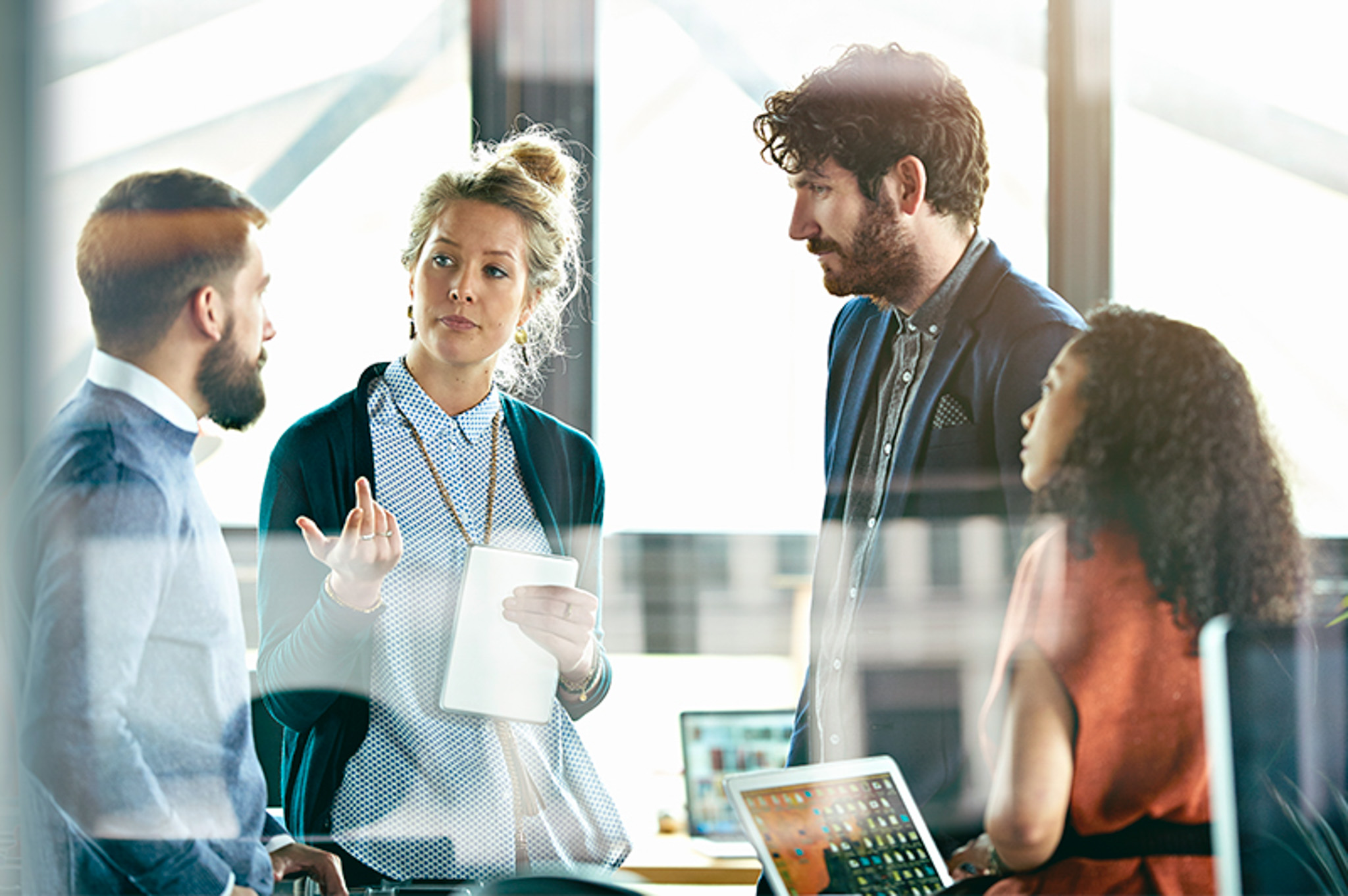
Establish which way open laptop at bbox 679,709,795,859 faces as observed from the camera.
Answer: facing the viewer

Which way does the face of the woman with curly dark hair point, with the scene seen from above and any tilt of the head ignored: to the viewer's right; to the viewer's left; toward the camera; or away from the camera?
to the viewer's left

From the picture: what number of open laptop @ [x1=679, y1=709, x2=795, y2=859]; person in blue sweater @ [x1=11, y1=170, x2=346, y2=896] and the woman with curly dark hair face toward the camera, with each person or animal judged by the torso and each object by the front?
1

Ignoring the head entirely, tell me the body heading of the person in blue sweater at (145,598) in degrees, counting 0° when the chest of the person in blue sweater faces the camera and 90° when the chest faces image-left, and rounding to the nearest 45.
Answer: approximately 270°

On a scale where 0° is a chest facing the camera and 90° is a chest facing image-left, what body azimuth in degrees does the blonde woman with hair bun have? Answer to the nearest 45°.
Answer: approximately 0°

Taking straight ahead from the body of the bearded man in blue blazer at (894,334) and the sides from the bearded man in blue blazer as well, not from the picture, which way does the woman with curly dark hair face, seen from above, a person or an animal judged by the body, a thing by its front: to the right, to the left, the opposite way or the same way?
to the right

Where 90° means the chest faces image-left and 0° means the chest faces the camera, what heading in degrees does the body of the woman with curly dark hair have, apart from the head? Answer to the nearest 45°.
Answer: approximately 135°

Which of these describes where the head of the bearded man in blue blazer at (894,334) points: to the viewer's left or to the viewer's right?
to the viewer's left

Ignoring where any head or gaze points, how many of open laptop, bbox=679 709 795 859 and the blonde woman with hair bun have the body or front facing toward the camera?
2

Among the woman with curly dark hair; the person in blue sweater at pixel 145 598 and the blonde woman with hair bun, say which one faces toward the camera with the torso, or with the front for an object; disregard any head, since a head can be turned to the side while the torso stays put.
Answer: the blonde woman with hair bun

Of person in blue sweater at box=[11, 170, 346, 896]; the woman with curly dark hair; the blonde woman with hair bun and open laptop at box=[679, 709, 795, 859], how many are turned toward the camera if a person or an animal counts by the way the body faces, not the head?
2
